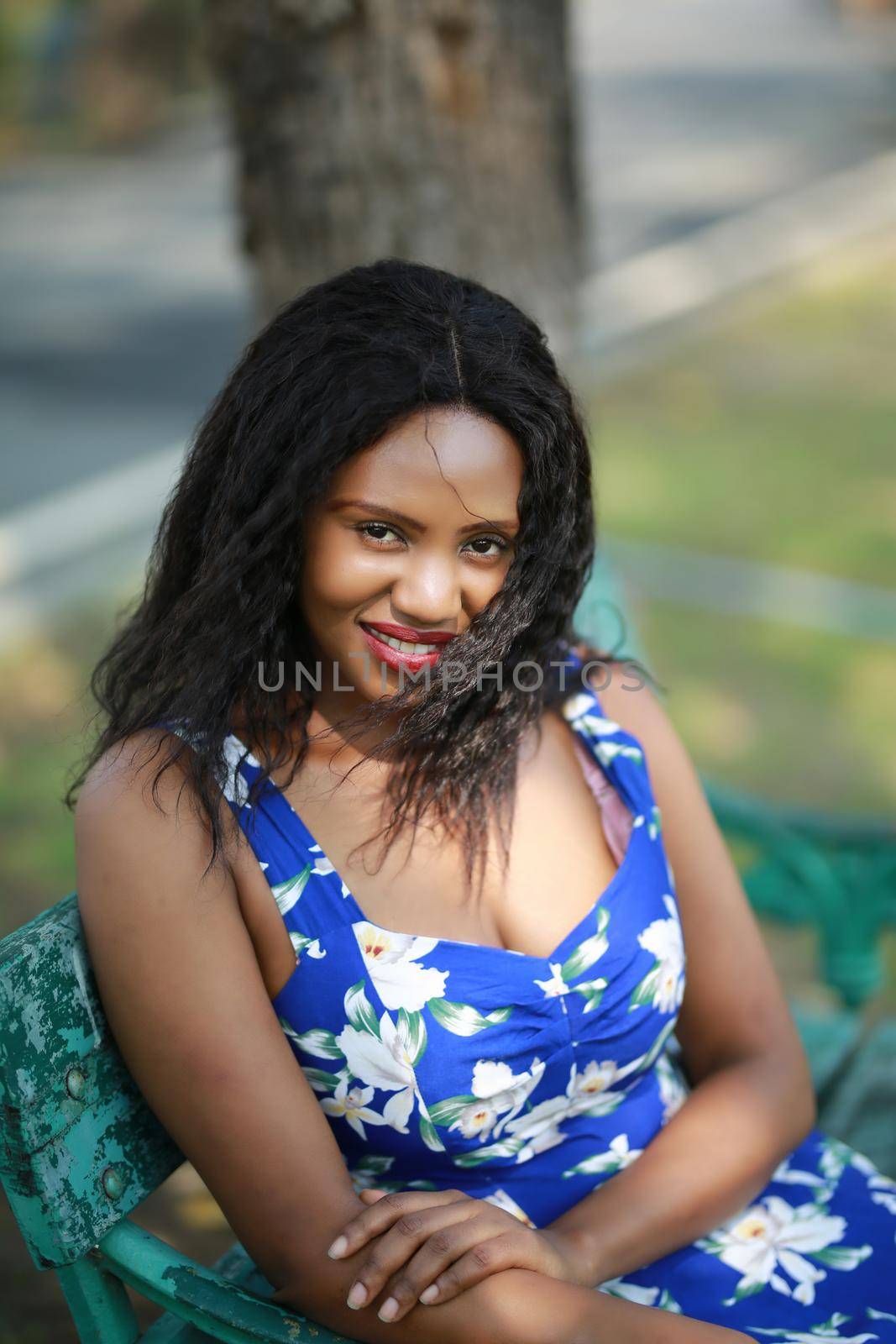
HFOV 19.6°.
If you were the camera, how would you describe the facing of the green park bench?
facing the viewer and to the right of the viewer

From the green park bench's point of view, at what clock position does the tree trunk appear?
The tree trunk is roughly at 8 o'clock from the green park bench.

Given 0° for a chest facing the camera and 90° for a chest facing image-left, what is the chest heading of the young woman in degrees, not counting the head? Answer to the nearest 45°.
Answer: approximately 315°

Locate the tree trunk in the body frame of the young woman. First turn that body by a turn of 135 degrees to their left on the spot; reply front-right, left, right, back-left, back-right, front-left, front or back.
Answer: front

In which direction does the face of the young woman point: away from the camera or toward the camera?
toward the camera
